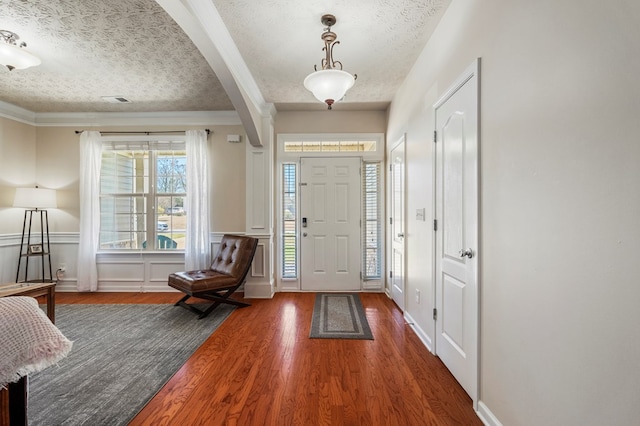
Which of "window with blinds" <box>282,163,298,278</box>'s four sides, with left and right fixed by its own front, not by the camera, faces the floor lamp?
right

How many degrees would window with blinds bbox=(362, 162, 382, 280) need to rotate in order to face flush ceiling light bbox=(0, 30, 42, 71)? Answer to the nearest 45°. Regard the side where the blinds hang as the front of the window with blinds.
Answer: approximately 45° to its right

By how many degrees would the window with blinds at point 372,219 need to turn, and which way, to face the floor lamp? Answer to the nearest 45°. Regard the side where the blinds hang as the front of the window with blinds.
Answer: approximately 90° to its right

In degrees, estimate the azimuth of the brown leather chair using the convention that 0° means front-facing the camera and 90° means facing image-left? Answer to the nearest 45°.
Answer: approximately 45°

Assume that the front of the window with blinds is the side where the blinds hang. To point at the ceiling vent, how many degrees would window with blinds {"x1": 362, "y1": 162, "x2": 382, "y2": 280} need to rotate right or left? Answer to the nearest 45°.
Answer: approximately 90° to its right

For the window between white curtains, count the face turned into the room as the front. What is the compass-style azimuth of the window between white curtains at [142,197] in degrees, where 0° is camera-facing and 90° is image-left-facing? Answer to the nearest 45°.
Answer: approximately 0°

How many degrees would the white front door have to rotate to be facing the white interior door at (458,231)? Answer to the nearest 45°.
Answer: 0° — it already faces it

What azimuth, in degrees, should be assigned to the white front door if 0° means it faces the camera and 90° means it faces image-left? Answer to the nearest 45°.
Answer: approximately 0°

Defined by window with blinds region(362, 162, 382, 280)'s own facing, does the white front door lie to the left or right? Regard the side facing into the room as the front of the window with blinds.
on its right

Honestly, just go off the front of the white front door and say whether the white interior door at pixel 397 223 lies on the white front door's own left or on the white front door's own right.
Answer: on the white front door's own left

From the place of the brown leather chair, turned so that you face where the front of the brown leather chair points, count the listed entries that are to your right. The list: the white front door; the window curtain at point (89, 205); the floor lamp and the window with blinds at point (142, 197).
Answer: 3
